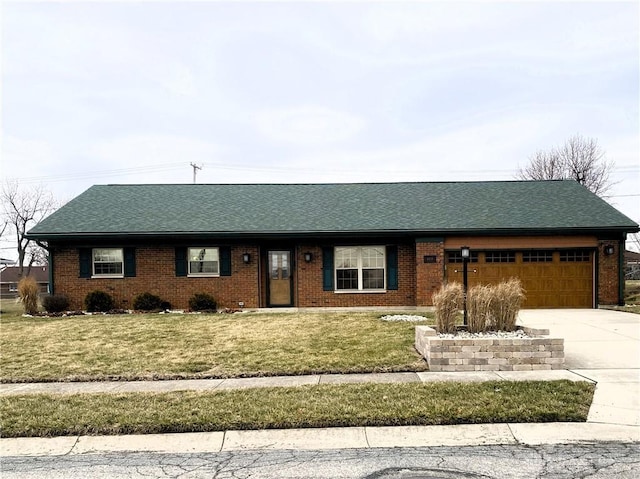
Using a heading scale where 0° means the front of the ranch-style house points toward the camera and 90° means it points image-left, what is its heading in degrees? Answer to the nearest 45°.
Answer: approximately 0°

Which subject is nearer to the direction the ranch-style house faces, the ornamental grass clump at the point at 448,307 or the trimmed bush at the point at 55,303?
the ornamental grass clump

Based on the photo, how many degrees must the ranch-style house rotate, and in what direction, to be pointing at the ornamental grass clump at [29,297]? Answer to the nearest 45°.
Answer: approximately 90° to its right

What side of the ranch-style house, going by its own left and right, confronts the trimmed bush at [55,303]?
right

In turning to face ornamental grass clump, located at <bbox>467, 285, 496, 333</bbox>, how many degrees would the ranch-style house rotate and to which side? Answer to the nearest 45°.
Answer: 0° — it already faces it

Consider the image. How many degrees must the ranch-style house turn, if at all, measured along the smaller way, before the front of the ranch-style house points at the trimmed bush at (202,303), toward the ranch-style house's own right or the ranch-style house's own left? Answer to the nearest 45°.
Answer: approximately 90° to the ranch-style house's own right

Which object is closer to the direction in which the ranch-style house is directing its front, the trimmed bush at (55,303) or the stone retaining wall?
the stone retaining wall

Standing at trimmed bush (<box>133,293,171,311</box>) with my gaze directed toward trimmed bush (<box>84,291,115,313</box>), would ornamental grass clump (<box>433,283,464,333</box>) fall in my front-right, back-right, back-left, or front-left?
back-left
